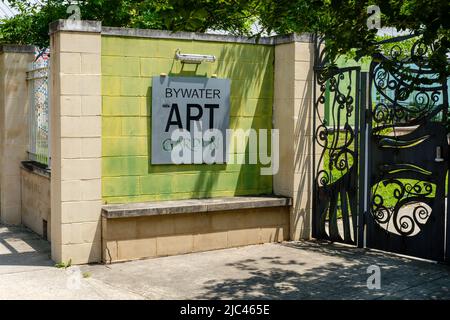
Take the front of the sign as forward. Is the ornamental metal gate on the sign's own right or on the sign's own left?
on the sign's own left

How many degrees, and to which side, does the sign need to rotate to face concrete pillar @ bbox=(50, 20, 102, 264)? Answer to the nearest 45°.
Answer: approximately 45° to its right

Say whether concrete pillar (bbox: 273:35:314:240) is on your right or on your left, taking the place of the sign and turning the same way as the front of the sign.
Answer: on your left

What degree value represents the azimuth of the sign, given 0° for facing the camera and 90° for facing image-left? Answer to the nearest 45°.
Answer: approximately 0°

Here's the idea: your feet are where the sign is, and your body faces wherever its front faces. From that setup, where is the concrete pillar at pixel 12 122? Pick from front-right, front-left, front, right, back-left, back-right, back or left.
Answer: back-right
